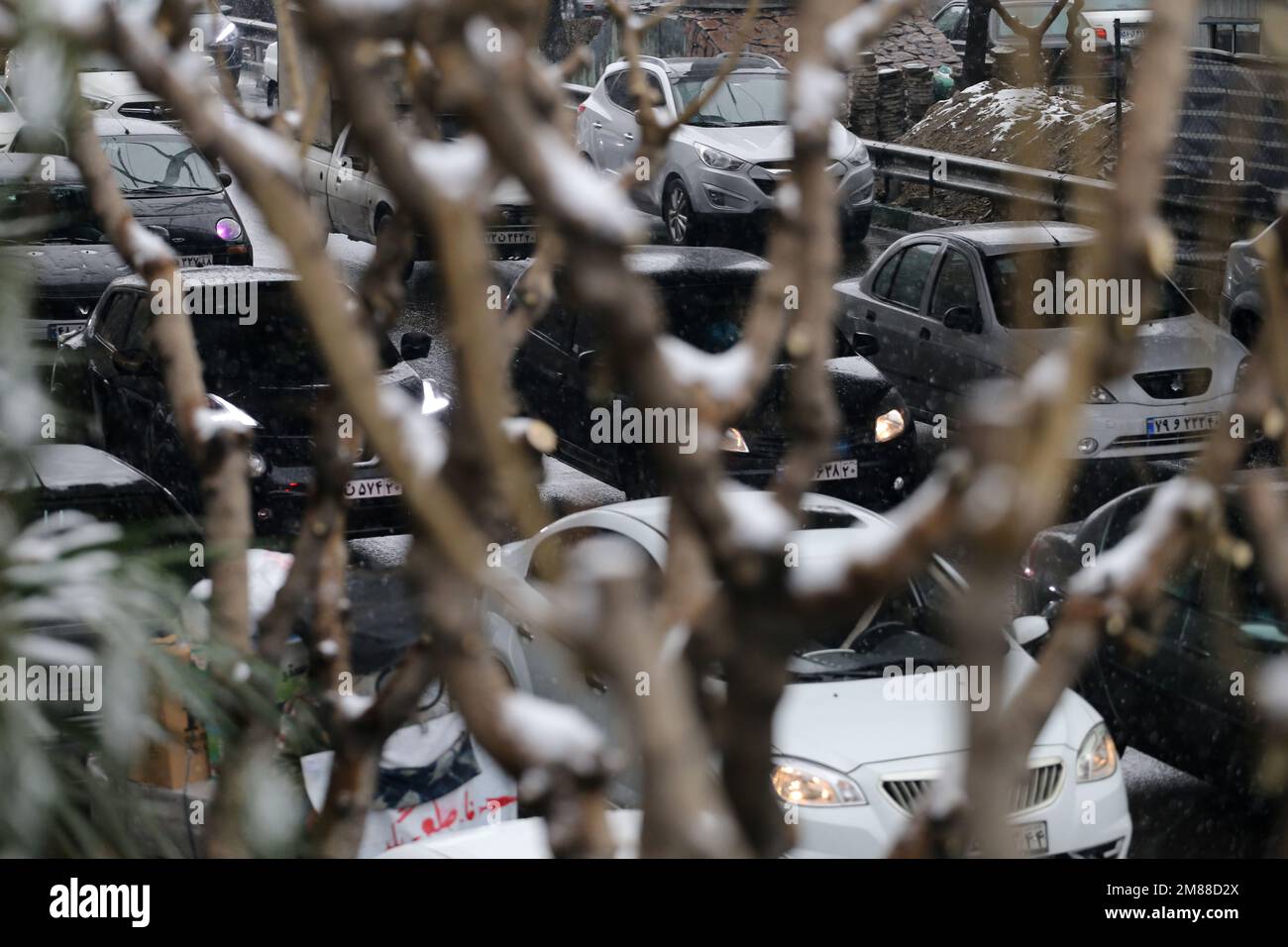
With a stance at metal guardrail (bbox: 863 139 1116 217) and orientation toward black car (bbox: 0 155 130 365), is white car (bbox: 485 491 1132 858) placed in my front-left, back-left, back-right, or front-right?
front-left

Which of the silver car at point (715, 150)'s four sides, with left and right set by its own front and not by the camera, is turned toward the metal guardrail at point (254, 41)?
back

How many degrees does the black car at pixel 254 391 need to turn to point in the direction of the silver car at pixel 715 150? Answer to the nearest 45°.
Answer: approximately 90° to its left

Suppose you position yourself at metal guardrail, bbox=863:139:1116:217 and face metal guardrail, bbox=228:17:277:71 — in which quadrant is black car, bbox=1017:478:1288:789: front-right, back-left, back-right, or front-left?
back-left

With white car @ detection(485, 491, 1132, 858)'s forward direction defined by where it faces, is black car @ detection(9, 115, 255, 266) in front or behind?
behind

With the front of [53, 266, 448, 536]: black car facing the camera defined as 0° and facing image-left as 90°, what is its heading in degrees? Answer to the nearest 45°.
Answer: approximately 315°

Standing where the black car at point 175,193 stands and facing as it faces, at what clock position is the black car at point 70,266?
the black car at point 70,266 is roughly at 2 o'clock from the black car at point 175,193.

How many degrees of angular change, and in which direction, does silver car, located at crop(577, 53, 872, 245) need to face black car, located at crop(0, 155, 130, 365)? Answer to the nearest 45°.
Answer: approximately 90° to its right

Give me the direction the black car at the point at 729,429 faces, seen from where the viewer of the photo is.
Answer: facing the viewer and to the right of the viewer

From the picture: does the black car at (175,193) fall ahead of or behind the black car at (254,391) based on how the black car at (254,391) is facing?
behind

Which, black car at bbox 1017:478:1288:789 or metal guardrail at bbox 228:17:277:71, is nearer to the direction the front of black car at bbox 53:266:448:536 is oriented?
the black car

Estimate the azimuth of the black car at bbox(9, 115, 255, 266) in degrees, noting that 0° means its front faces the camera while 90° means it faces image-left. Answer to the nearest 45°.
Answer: approximately 315°
